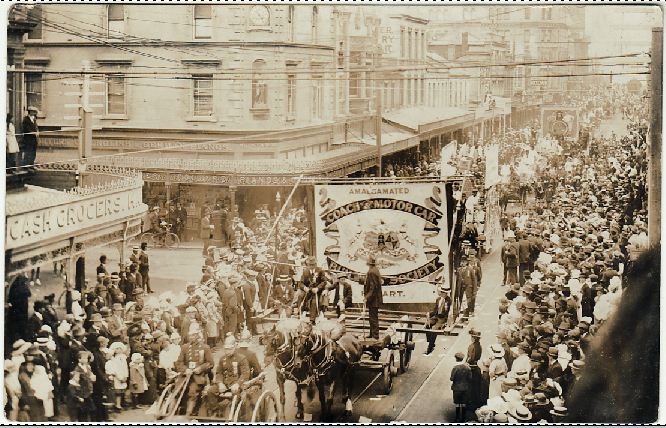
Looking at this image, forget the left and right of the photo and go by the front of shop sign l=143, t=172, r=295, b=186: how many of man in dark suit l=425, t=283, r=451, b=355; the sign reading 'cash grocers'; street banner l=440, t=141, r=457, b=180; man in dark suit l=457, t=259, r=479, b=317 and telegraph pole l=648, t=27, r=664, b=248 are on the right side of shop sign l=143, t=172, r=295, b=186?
1

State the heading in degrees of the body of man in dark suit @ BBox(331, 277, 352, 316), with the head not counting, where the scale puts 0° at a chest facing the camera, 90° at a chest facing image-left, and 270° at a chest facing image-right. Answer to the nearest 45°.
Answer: approximately 0°

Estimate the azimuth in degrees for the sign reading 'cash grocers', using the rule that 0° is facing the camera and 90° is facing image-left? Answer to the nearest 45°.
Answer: approximately 315°

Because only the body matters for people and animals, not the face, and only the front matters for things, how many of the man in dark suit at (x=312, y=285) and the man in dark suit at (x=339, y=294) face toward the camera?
2

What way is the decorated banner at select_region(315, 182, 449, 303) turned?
toward the camera

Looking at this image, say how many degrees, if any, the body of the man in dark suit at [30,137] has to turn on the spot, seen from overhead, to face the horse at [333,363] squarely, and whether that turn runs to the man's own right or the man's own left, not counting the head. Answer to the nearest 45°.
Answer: approximately 45° to the man's own left

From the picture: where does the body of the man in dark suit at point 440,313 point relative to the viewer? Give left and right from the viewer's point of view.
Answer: facing the viewer and to the left of the viewer
